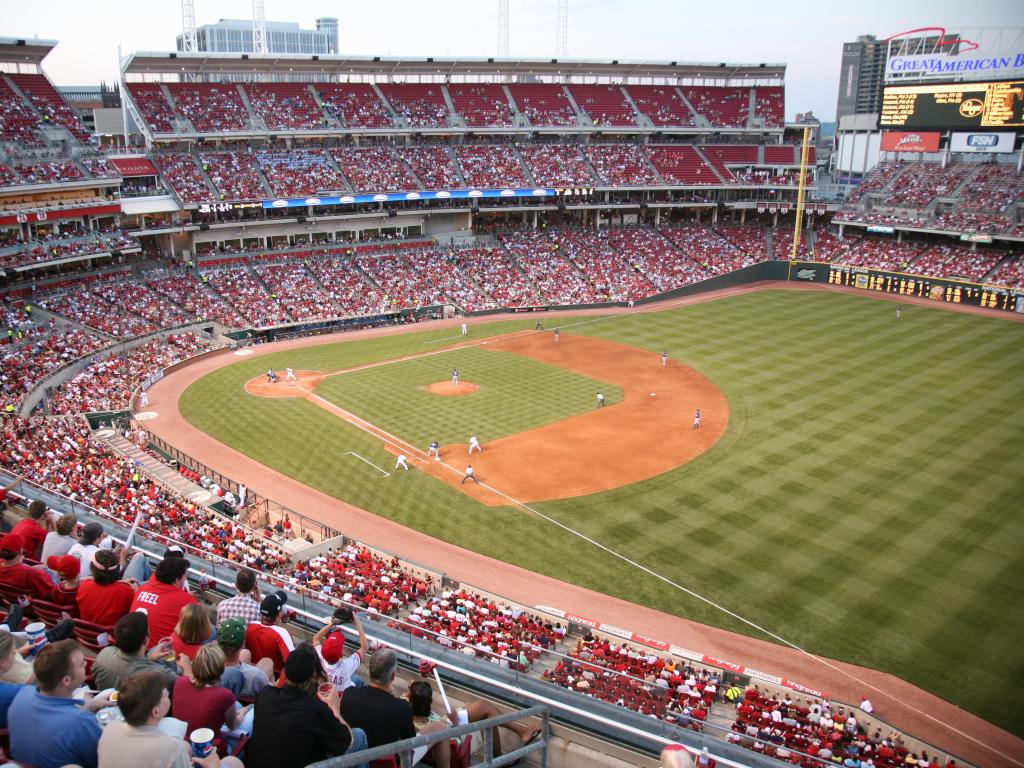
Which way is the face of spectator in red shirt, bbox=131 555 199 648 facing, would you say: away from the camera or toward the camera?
away from the camera

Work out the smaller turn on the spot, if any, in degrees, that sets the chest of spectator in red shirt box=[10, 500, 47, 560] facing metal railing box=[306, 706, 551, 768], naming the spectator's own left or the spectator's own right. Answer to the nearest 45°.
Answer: approximately 135° to the spectator's own right

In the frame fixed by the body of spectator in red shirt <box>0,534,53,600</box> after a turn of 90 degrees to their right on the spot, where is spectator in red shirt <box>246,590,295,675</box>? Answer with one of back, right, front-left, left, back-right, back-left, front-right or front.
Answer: front

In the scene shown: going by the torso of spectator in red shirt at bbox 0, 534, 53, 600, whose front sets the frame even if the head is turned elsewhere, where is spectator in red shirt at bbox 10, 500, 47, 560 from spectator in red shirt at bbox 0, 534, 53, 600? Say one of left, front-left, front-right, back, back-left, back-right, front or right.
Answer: front-left

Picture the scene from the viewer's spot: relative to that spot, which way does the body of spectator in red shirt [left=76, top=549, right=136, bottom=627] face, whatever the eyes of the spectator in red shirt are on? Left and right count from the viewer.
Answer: facing away from the viewer

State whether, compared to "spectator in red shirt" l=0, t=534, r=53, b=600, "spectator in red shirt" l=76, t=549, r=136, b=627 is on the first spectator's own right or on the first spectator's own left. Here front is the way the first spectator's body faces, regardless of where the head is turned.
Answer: on the first spectator's own right

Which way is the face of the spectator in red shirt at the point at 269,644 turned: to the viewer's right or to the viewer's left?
to the viewer's right

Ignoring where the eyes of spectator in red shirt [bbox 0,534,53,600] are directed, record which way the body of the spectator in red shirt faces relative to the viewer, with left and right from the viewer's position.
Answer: facing away from the viewer and to the right of the viewer

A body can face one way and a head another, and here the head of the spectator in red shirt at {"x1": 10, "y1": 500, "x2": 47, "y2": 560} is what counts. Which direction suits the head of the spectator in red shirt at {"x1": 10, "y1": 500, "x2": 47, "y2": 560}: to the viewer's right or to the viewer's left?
to the viewer's right

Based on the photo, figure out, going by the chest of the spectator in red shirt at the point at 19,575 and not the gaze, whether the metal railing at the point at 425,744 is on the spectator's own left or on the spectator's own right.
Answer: on the spectator's own right

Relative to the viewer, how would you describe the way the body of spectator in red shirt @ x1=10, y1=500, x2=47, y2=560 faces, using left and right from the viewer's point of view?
facing away from the viewer and to the right of the viewer
